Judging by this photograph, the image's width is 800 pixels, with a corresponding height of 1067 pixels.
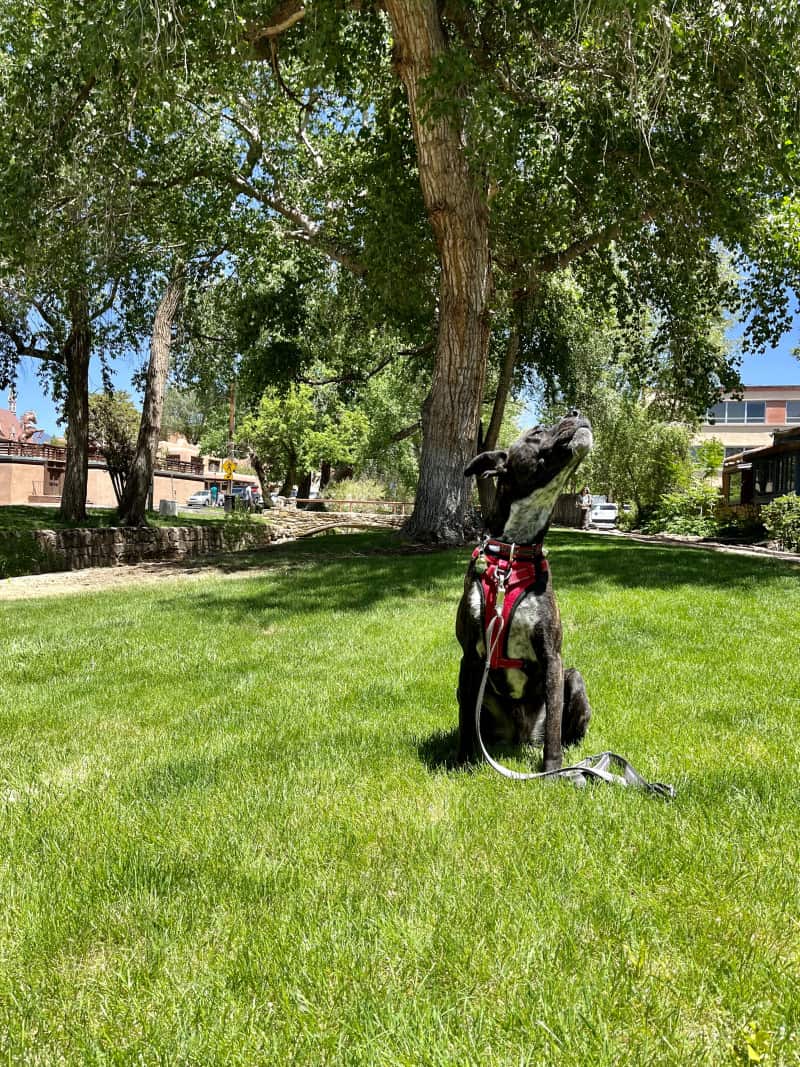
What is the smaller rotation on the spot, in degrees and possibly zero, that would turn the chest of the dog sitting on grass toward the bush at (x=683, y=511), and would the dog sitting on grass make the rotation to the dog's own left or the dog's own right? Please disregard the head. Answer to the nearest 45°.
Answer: approximately 180°

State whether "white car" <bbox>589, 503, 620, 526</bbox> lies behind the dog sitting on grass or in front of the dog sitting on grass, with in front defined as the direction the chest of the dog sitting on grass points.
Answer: behind

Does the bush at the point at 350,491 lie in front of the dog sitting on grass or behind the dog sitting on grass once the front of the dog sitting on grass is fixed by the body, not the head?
behind

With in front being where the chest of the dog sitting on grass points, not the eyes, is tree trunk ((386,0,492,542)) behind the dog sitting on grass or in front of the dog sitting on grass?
behind

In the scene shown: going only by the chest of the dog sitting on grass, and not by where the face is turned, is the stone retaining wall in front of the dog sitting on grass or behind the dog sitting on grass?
behind

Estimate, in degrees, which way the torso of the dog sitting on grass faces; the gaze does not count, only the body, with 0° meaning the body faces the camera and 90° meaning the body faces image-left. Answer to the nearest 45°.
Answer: approximately 0°
